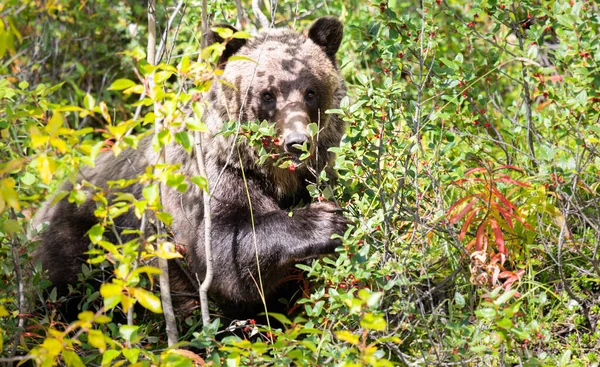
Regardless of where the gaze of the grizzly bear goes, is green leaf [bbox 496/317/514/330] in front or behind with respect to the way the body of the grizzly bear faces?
in front

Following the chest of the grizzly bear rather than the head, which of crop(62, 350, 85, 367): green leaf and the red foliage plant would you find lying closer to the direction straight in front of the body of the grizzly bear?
the red foliage plant

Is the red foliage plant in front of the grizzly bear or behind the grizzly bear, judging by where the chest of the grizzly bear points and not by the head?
in front

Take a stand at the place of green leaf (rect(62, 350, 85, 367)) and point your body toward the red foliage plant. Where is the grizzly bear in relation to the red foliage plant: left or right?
left

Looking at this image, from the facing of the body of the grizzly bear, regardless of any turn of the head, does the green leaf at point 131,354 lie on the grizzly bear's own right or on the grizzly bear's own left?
on the grizzly bear's own right

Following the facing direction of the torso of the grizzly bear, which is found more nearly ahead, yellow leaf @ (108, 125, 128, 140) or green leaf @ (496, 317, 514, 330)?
the green leaf

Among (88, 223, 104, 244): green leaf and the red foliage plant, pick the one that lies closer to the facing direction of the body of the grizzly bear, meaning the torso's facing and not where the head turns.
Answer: the red foliage plant

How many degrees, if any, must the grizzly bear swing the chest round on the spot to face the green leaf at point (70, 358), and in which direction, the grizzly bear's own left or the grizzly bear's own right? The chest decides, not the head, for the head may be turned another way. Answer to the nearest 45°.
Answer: approximately 90° to the grizzly bear's own right
